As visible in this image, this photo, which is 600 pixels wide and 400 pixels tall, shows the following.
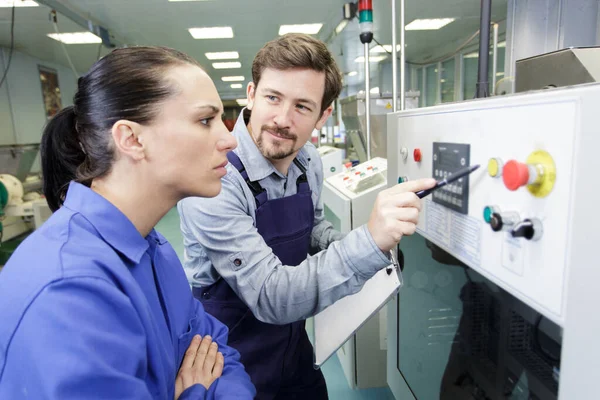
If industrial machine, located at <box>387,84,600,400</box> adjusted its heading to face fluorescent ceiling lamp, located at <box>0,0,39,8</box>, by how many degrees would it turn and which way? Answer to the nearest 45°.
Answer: approximately 90° to its right

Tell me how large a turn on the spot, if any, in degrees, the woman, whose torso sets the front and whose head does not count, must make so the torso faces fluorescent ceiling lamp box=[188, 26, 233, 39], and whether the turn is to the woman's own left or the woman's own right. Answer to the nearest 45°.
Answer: approximately 90° to the woman's own left

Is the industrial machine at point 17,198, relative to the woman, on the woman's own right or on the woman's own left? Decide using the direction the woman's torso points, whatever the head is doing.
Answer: on the woman's own left

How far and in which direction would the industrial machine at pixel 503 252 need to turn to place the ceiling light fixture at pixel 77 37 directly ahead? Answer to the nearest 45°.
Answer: approximately 90° to its right

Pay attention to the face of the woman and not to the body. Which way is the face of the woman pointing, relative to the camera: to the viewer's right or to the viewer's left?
to the viewer's right

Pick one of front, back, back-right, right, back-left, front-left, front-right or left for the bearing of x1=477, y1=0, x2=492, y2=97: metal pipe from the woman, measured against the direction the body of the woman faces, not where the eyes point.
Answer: front

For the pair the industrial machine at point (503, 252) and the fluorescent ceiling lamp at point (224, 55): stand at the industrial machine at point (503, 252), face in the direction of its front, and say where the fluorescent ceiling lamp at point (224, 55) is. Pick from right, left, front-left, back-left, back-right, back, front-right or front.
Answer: right

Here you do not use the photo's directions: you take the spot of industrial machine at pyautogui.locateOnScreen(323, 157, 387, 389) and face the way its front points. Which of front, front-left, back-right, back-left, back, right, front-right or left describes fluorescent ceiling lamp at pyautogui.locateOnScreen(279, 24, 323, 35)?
back-right

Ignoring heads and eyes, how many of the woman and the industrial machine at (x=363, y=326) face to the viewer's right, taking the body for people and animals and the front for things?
1

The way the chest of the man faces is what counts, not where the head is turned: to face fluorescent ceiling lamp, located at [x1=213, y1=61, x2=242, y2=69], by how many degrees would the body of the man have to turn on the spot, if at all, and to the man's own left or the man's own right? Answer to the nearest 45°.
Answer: approximately 135° to the man's own left

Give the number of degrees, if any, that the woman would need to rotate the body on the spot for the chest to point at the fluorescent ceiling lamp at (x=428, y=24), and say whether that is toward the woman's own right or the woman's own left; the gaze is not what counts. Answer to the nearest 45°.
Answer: approximately 45° to the woman's own left

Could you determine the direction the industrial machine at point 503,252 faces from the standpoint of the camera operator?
facing the viewer and to the left of the viewer

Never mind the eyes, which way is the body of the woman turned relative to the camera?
to the viewer's right

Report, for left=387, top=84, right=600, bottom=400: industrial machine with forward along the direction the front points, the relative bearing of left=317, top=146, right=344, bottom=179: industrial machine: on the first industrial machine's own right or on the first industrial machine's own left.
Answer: on the first industrial machine's own right
